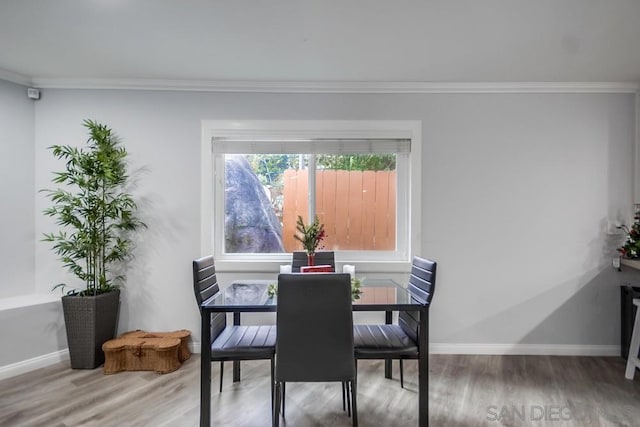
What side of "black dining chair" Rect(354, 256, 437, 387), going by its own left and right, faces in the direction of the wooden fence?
right

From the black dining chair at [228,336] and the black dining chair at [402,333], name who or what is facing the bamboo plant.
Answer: the black dining chair at [402,333]

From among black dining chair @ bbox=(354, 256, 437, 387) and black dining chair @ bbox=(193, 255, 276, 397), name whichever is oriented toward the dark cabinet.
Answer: black dining chair @ bbox=(193, 255, 276, 397)

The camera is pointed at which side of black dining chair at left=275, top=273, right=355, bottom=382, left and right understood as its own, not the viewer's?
back

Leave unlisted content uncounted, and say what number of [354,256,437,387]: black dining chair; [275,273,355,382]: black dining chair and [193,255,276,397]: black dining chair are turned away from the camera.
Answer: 1

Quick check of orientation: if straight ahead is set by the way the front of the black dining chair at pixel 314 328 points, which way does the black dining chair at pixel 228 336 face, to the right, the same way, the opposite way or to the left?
to the right

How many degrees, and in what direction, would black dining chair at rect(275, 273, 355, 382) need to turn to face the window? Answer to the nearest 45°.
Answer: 0° — it already faces it

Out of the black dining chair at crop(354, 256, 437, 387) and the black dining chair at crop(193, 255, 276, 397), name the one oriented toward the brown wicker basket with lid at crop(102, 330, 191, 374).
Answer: the black dining chair at crop(354, 256, 437, 387)

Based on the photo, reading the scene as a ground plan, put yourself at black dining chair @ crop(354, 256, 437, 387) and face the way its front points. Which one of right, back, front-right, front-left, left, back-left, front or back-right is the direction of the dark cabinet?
back-right

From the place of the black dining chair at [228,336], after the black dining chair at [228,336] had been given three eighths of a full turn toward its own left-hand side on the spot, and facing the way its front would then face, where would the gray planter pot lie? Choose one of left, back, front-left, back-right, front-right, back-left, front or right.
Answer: front

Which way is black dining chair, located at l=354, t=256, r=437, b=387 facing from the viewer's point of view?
to the viewer's left

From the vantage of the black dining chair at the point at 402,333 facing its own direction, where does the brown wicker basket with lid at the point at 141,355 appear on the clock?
The brown wicker basket with lid is roughly at 12 o'clock from the black dining chair.

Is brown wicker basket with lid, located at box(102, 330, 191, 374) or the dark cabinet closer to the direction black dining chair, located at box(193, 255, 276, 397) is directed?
the dark cabinet

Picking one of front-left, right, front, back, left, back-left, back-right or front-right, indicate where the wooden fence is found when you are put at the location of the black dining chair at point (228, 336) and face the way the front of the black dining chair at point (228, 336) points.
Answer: front-left

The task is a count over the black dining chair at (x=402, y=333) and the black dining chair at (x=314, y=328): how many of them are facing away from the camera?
1

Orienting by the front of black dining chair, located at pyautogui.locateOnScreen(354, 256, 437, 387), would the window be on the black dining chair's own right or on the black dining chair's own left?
on the black dining chair's own right

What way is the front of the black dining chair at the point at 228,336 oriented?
to the viewer's right
